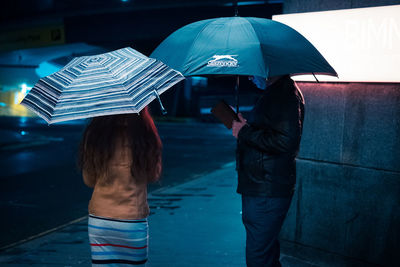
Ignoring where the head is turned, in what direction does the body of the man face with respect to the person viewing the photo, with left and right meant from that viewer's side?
facing to the left of the viewer

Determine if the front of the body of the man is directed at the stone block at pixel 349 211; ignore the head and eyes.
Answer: no

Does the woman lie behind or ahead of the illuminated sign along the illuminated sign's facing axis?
ahead

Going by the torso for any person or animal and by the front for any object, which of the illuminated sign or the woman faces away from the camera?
the woman

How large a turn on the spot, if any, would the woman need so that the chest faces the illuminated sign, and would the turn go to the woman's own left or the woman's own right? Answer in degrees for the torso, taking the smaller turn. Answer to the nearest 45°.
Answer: approximately 45° to the woman's own right

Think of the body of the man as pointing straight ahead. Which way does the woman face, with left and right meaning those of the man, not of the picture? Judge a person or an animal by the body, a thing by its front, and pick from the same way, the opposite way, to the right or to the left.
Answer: to the right

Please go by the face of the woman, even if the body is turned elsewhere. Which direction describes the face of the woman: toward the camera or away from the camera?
away from the camera

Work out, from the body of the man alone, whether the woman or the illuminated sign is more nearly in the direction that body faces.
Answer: the woman

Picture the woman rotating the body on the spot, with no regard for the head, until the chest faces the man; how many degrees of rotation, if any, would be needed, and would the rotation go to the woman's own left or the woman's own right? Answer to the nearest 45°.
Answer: approximately 90° to the woman's own right

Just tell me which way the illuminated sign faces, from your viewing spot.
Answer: facing the viewer and to the left of the viewer

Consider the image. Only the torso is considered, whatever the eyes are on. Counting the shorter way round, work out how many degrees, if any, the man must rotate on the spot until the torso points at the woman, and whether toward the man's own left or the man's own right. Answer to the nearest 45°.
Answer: approximately 45° to the man's own left

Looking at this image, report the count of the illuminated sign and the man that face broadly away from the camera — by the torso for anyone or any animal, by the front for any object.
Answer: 0

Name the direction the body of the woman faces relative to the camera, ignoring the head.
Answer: away from the camera

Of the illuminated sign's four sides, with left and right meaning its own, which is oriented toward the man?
front
